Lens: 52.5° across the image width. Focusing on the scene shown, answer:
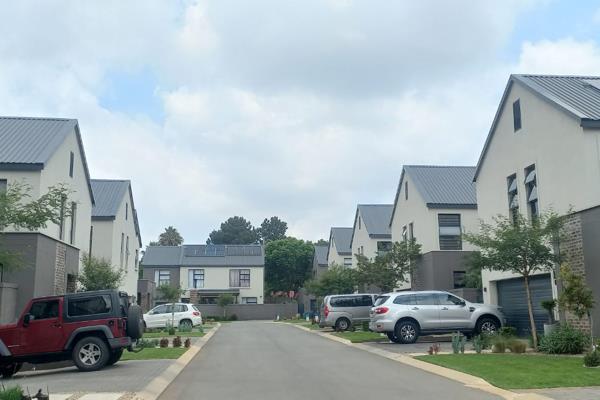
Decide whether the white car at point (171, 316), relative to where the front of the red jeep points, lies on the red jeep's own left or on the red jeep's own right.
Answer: on the red jeep's own right

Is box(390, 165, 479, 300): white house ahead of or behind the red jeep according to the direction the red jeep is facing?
behind

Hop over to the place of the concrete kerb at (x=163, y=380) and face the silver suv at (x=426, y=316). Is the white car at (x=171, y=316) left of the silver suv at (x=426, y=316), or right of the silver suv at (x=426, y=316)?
left

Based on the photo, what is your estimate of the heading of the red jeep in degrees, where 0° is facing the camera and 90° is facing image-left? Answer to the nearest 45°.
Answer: approximately 90°

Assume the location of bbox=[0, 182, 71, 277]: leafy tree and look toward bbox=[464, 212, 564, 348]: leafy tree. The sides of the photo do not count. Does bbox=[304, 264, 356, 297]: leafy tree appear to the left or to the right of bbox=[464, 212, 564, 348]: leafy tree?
left

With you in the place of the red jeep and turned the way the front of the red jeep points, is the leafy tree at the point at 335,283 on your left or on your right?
on your right

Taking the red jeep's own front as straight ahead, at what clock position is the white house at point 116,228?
The white house is roughly at 3 o'clock from the red jeep.

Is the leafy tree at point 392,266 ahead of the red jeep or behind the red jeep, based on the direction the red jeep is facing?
behind

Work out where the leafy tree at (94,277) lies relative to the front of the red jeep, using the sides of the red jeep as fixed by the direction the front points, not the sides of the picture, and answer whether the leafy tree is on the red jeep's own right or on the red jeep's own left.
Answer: on the red jeep's own right

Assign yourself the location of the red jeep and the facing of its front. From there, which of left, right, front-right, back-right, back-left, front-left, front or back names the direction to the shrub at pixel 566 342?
back
